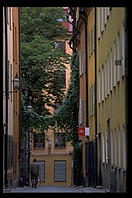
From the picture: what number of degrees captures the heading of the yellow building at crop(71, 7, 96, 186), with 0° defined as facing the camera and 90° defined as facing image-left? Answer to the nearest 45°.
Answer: approximately 90°

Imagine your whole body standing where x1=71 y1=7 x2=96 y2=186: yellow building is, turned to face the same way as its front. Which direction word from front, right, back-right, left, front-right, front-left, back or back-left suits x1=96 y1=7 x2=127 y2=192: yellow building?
left

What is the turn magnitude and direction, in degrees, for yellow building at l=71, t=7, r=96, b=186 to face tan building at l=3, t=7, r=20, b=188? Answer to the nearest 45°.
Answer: approximately 45° to its left
